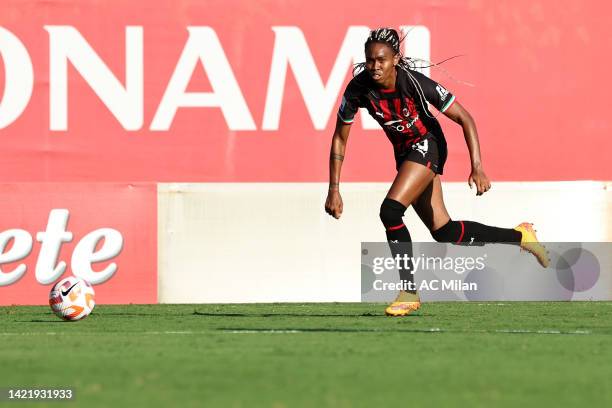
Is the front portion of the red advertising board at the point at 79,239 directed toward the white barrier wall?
no

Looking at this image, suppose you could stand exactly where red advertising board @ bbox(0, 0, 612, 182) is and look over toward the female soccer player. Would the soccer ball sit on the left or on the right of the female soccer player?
right

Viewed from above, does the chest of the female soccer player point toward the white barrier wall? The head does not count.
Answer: no

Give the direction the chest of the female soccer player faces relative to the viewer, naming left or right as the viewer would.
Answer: facing the viewer and to the left of the viewer

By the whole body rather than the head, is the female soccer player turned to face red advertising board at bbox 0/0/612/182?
no

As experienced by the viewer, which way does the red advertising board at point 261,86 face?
facing the viewer

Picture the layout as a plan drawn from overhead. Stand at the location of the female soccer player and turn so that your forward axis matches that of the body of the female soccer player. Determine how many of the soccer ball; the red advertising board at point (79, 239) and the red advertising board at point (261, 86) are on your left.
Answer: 0

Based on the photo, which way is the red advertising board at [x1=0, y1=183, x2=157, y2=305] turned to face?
toward the camera

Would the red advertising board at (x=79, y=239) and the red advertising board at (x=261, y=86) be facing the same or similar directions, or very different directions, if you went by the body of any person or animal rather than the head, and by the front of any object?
same or similar directions

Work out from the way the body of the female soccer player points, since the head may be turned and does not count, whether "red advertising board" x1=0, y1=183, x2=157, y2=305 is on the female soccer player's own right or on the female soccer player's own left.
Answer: on the female soccer player's own right

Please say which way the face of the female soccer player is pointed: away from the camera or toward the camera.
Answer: toward the camera

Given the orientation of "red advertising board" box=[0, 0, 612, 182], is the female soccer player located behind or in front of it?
in front

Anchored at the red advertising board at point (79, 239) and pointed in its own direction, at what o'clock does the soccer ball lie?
The soccer ball is roughly at 12 o'clock from the red advertising board.

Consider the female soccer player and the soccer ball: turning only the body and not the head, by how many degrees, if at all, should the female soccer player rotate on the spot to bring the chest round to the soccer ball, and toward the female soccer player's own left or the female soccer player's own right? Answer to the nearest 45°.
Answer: approximately 45° to the female soccer player's own right

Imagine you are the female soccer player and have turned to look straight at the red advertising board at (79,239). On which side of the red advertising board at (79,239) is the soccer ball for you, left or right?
left
